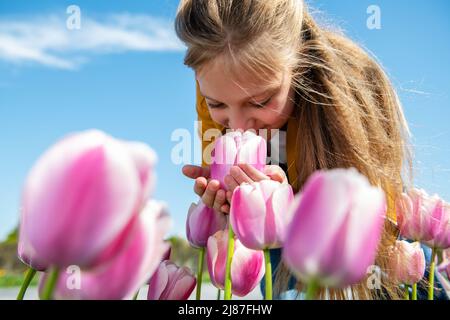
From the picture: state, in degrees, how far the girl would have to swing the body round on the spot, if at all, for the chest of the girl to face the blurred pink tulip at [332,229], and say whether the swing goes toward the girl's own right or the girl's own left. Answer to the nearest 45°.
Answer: approximately 45° to the girl's own left

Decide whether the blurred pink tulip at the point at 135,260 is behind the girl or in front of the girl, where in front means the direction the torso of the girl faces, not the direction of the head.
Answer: in front

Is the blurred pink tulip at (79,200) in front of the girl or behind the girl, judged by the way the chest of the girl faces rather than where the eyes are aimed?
in front

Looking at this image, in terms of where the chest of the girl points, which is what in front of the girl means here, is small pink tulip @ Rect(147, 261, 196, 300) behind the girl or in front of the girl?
in front

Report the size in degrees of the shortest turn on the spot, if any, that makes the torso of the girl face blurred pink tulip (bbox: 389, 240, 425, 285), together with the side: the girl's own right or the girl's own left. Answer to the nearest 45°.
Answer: approximately 45° to the girl's own left

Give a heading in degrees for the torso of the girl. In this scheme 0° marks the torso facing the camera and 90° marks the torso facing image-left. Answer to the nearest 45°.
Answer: approximately 45°

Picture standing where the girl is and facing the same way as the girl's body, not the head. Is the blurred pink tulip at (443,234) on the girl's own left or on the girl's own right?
on the girl's own left
